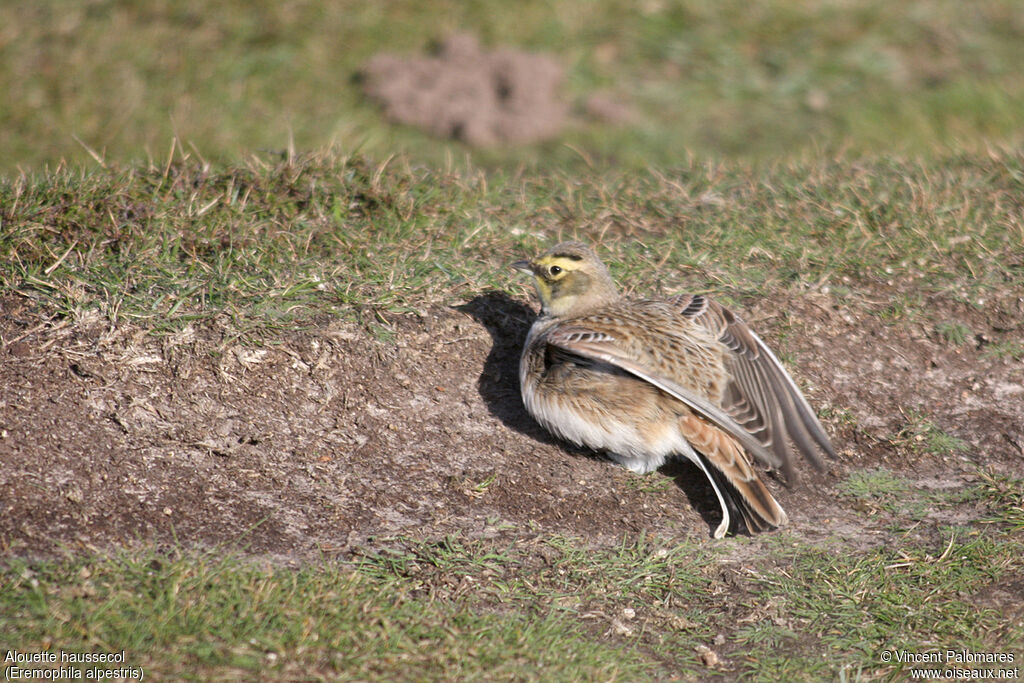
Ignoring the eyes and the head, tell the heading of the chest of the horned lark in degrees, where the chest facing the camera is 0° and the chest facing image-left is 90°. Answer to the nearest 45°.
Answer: approximately 90°
